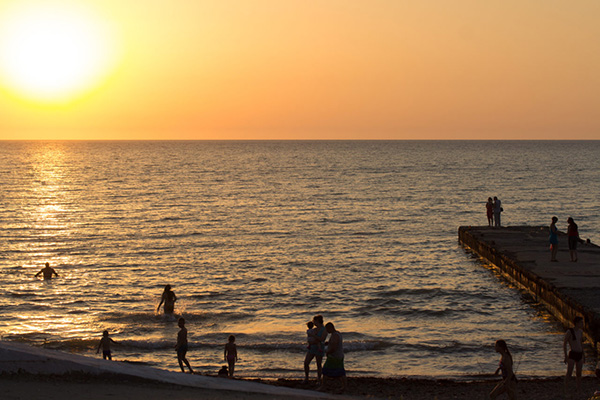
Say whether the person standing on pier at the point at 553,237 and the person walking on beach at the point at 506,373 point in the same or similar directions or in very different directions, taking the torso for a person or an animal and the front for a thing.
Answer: very different directions

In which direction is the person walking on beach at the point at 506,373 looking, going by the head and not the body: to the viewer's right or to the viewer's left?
to the viewer's left

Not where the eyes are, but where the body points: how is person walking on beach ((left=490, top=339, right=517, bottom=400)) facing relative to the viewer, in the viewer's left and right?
facing to the left of the viewer

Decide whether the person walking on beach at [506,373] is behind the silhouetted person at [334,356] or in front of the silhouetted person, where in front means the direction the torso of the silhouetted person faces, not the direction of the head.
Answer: behind

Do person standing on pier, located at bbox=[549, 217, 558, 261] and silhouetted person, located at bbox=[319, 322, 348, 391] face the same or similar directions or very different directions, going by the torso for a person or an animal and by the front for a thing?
very different directions

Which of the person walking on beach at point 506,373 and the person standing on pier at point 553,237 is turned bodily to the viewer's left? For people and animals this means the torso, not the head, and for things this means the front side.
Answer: the person walking on beach
